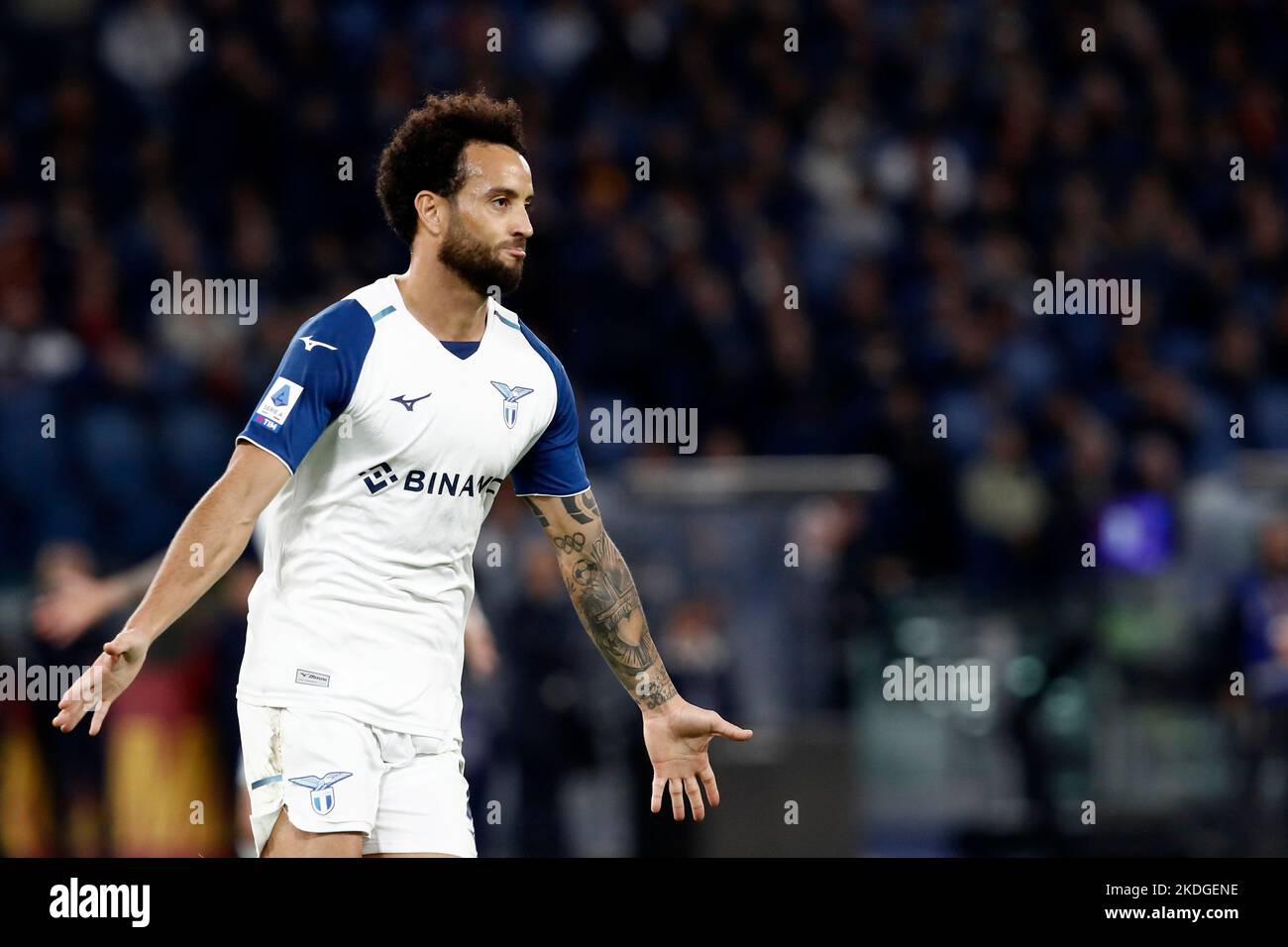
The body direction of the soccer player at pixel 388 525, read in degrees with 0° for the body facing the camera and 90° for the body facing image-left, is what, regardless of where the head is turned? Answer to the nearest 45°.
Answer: approximately 315°
